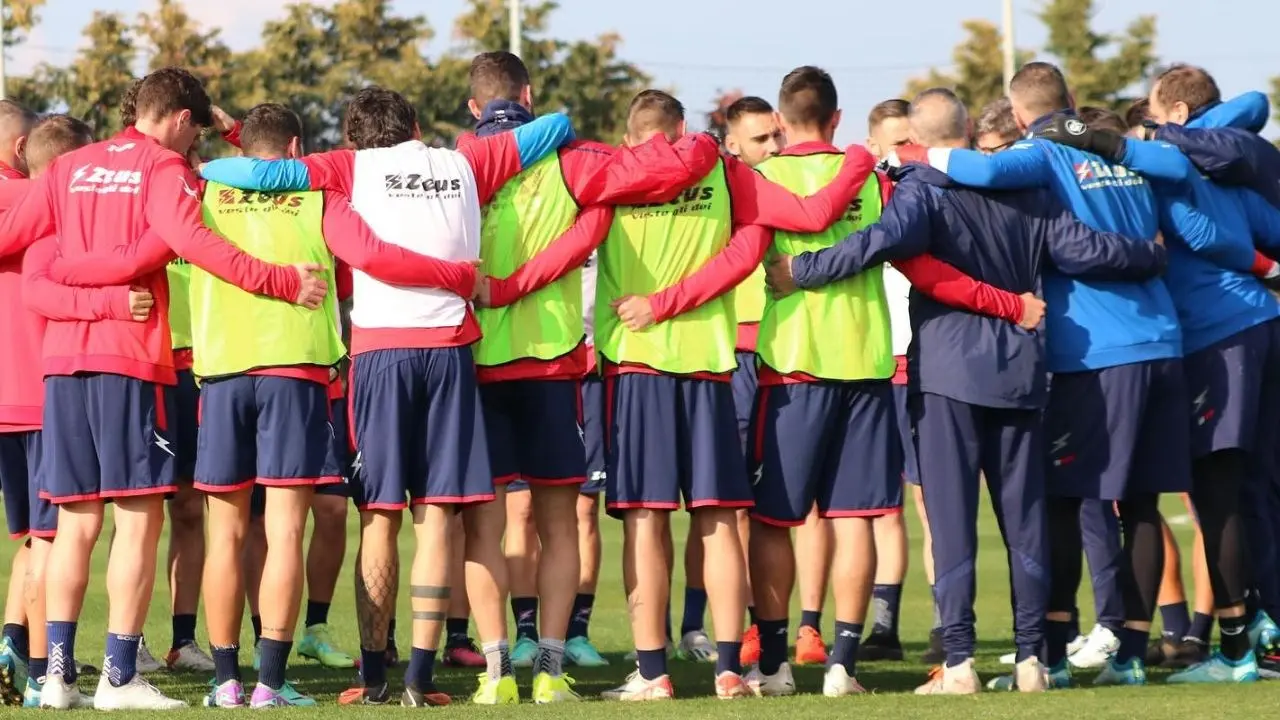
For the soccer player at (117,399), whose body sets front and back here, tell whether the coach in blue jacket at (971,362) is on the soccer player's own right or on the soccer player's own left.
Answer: on the soccer player's own right

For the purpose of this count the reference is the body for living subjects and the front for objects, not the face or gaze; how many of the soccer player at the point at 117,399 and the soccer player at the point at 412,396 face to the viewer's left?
0

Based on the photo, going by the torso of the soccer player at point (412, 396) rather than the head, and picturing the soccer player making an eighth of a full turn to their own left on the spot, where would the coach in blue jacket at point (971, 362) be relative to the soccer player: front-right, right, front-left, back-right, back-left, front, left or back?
back-right

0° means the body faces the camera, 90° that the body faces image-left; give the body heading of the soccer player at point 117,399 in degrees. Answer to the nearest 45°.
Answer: approximately 225°

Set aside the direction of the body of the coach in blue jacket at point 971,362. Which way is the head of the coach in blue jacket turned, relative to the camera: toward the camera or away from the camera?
away from the camera

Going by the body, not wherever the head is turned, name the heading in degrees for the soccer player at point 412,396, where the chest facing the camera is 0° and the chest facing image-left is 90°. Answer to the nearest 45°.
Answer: approximately 180°
